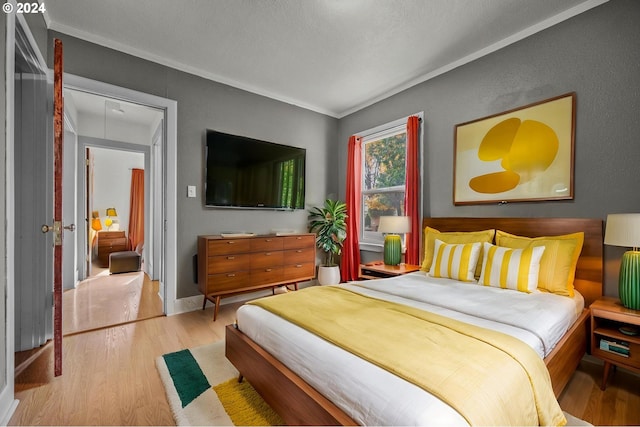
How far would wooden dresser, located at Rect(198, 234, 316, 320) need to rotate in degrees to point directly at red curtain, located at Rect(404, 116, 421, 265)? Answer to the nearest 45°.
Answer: approximately 45° to its left

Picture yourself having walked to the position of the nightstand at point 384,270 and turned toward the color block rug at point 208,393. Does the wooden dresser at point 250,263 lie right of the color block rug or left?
right

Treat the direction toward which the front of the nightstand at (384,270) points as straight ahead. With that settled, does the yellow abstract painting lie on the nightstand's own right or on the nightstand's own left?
on the nightstand's own left

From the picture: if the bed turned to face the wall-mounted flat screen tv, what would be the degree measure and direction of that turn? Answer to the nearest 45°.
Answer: approximately 90° to its right

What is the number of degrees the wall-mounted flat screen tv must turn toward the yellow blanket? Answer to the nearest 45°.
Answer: approximately 45° to its right

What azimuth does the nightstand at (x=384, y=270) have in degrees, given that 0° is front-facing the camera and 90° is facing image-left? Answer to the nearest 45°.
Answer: approximately 45°

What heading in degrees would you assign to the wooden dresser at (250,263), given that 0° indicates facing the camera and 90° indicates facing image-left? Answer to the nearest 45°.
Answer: approximately 315°

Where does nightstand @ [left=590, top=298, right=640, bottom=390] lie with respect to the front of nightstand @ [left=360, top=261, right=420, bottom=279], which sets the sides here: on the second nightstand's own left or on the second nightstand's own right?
on the second nightstand's own left
